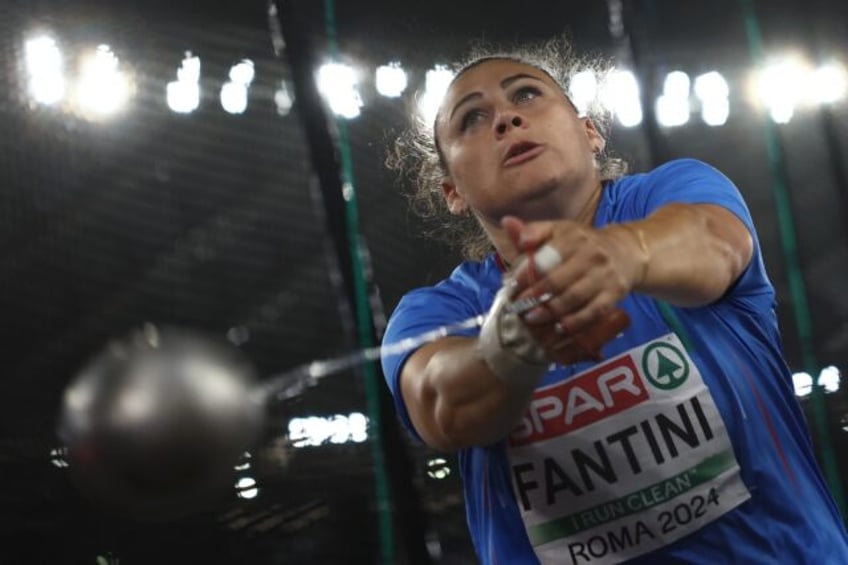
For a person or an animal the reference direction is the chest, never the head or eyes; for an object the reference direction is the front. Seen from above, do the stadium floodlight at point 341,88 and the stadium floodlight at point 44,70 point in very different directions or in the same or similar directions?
same or similar directions

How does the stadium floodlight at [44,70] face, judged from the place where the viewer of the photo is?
facing the viewer

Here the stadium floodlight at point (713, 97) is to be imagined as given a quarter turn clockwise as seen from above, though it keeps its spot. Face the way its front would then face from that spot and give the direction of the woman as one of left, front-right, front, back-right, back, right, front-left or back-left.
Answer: left

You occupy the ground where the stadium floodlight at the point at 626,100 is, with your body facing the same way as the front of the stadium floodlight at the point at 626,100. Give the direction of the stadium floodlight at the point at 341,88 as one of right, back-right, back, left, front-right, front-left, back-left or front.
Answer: front-right

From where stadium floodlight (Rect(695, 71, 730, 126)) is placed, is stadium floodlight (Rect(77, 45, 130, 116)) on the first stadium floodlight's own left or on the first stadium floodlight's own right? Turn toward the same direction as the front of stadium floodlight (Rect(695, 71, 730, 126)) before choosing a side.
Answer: on the first stadium floodlight's own right

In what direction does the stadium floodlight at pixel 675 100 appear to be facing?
toward the camera

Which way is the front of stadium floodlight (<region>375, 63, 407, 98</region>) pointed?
toward the camera

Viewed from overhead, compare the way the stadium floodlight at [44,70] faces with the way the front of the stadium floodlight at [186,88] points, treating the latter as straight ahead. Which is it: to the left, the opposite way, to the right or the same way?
the same way

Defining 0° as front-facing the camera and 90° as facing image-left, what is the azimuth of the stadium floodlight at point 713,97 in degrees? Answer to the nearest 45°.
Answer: approximately 0°

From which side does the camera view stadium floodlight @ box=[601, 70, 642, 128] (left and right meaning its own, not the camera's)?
front

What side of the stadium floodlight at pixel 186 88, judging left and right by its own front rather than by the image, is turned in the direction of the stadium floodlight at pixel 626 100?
left

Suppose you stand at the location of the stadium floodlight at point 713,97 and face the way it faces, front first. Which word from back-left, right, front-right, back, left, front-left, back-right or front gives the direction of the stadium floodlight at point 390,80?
front-right

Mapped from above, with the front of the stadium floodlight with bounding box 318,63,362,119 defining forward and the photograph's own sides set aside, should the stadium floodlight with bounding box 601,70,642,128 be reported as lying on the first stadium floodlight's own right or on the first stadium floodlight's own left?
on the first stadium floodlight's own left

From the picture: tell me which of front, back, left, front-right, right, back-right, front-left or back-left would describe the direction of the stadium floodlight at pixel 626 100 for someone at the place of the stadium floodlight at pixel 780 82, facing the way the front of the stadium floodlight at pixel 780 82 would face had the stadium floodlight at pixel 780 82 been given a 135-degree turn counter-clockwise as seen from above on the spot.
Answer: back
